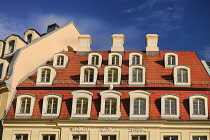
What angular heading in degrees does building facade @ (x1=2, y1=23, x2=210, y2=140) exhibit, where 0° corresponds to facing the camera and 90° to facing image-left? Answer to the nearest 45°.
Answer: approximately 0°
